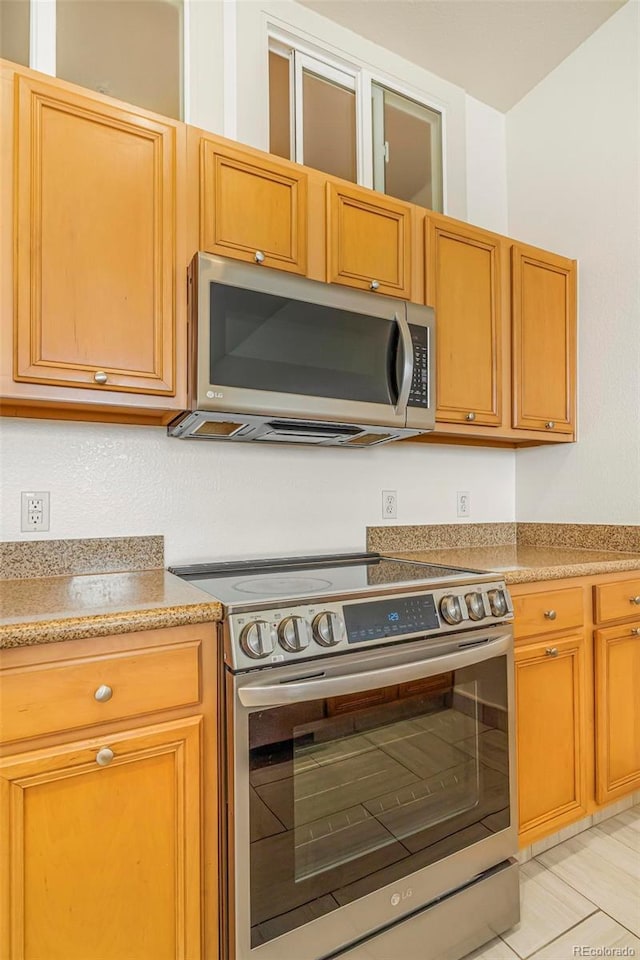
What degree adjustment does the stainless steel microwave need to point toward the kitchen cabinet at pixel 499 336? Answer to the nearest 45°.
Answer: approximately 90° to its left

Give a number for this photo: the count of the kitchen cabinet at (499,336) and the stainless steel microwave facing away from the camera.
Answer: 0

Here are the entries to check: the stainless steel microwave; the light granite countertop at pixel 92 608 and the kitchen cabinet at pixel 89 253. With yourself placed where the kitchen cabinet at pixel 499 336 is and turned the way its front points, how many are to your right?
3

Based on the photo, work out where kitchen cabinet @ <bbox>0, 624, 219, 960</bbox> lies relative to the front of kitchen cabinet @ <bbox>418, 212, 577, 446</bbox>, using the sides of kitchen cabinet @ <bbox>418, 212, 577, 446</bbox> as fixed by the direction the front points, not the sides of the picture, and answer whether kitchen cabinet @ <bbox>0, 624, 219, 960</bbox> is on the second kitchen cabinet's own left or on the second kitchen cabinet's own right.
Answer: on the second kitchen cabinet's own right

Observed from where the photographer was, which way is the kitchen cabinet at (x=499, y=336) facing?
facing the viewer and to the right of the viewer

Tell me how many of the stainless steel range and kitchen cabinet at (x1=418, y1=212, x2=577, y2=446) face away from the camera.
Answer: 0
